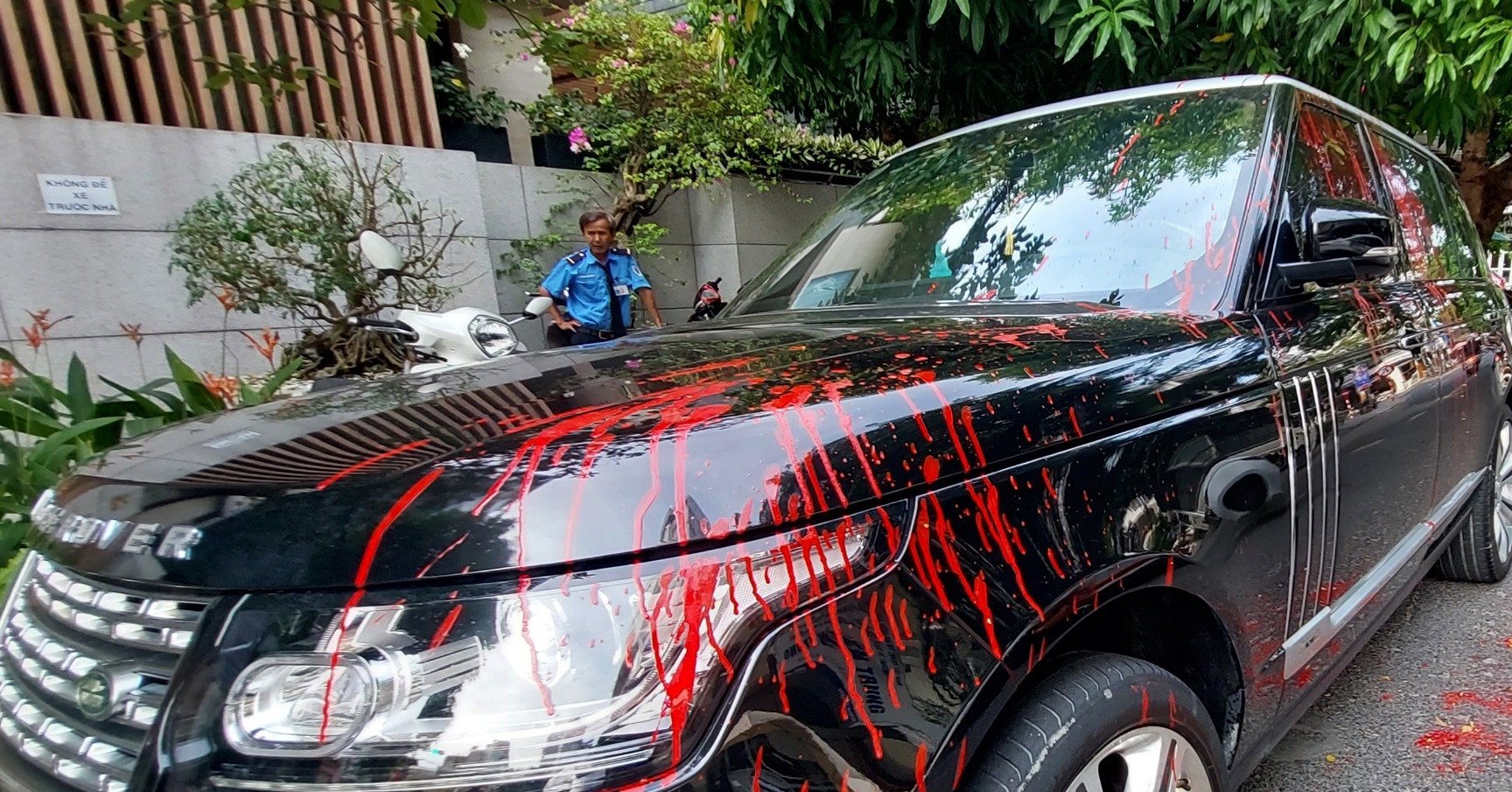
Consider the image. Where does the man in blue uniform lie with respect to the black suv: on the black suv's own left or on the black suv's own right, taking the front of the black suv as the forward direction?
on the black suv's own right

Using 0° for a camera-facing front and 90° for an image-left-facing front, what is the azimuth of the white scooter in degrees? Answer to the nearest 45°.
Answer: approximately 315°

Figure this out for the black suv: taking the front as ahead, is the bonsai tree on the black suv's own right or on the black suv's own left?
on the black suv's own right

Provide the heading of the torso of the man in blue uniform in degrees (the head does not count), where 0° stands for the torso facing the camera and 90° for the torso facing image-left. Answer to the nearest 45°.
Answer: approximately 0°

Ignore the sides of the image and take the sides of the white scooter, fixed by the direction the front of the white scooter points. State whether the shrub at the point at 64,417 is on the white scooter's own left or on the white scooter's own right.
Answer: on the white scooter's own right

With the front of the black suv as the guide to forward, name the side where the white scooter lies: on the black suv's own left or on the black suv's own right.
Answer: on the black suv's own right

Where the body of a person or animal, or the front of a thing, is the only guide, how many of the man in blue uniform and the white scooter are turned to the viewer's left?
0

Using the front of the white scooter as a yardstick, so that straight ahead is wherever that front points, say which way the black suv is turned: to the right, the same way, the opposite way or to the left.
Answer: to the right

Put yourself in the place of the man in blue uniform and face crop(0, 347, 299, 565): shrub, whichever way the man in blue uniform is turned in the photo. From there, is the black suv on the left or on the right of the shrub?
left

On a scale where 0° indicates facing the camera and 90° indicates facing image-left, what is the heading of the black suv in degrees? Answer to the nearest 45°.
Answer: approximately 45°

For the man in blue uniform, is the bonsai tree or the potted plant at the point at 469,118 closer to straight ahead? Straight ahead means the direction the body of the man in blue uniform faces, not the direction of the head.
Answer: the bonsai tree

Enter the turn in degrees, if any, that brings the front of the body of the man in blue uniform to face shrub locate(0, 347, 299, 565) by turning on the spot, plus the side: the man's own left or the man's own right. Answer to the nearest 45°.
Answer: approximately 45° to the man's own right
